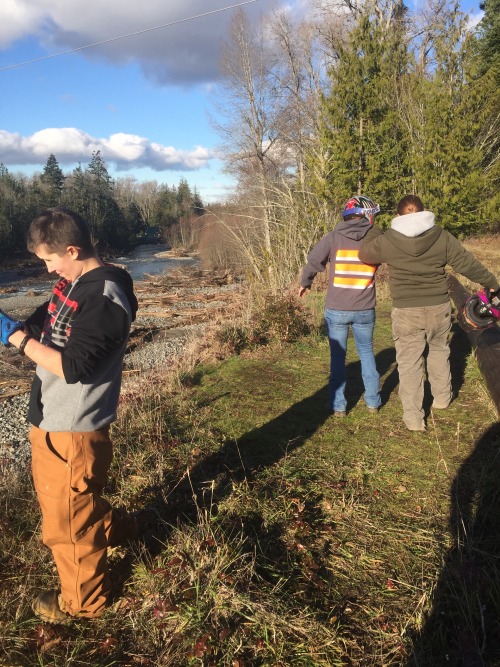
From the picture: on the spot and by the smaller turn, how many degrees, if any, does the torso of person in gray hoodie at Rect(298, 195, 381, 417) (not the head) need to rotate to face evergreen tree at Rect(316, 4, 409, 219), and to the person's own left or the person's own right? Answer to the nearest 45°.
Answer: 0° — they already face it

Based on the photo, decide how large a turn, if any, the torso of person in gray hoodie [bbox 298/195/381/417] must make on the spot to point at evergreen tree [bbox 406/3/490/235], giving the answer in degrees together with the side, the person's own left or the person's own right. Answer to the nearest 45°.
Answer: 0° — they already face it

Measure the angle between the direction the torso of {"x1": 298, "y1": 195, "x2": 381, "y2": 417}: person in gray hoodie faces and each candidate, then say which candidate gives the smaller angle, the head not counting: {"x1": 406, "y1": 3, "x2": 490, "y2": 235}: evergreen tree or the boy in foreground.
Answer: the evergreen tree

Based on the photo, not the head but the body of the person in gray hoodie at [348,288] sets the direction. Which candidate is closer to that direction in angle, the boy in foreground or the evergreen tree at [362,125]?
the evergreen tree

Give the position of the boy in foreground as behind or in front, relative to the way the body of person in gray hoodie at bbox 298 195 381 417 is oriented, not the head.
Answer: behind

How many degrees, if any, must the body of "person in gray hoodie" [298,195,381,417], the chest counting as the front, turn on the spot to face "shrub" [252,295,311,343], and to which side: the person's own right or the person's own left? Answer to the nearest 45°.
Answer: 0° — they already face it

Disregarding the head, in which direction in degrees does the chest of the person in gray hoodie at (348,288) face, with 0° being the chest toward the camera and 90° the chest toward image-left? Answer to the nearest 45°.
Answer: approximately 180°

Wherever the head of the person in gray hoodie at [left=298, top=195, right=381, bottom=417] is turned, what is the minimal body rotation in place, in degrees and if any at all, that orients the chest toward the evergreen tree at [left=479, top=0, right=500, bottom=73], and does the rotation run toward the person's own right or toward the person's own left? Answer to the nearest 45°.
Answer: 0° — they already face it

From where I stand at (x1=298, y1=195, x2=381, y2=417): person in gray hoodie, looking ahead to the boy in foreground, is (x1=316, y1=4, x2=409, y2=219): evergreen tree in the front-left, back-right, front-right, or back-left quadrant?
back-right

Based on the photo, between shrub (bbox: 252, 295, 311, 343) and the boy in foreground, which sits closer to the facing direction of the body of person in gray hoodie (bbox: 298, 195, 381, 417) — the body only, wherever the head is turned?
the shrub
